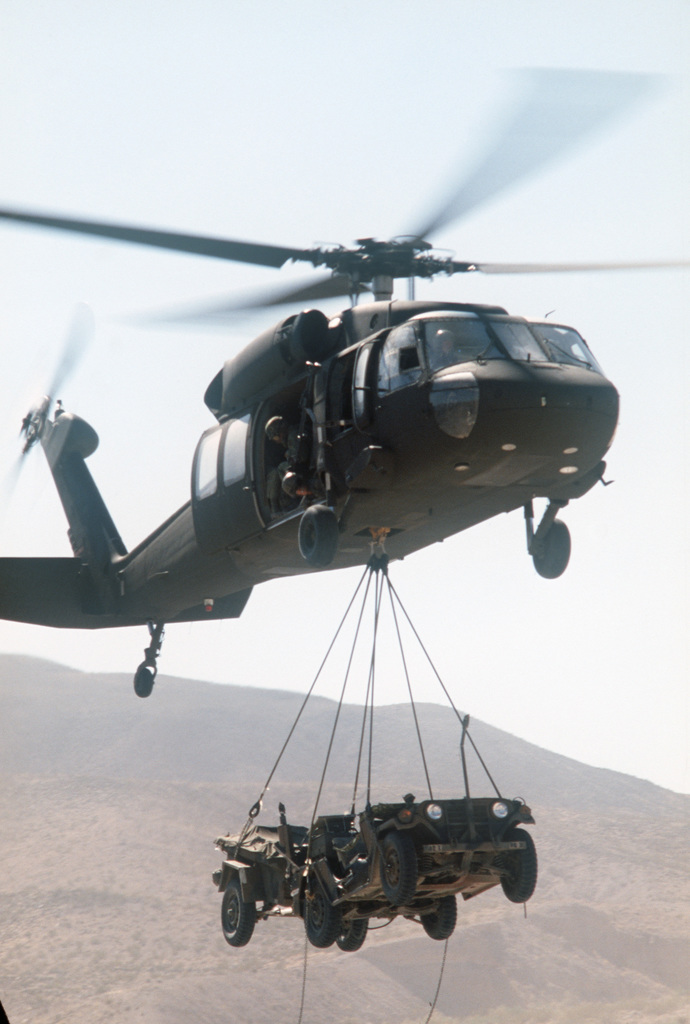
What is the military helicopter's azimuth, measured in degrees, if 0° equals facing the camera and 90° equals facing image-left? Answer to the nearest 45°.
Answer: approximately 315°
